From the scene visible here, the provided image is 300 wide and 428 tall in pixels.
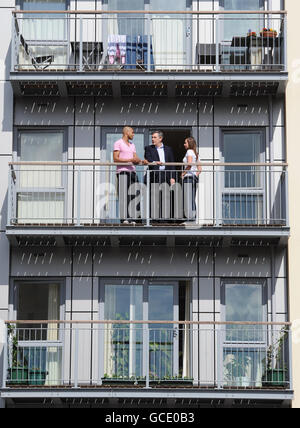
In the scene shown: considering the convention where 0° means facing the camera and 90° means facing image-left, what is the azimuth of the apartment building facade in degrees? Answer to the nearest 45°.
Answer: approximately 0°

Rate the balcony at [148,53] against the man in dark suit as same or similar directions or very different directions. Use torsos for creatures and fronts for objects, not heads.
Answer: same or similar directions

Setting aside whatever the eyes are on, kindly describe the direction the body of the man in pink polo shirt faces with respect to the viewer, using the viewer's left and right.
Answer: facing the viewer and to the right of the viewer

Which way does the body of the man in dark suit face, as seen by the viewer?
toward the camera

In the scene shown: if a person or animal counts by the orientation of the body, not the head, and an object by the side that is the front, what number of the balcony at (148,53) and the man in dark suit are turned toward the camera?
2

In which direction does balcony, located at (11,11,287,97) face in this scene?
toward the camera

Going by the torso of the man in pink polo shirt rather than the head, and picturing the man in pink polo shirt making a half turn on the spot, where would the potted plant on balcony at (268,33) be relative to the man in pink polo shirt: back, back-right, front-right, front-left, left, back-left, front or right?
back-right
